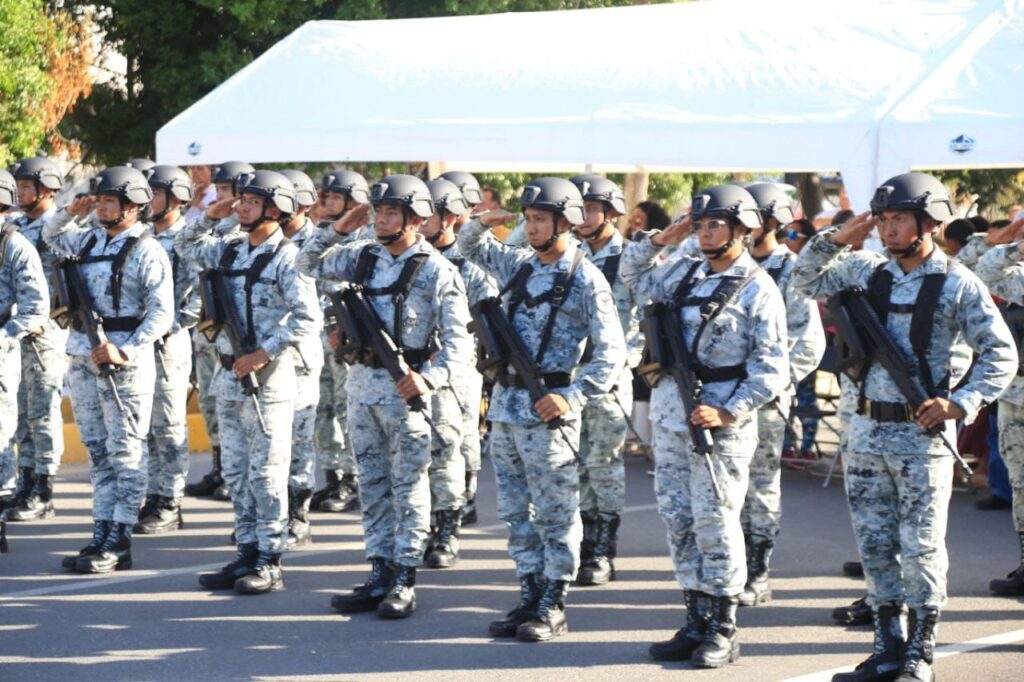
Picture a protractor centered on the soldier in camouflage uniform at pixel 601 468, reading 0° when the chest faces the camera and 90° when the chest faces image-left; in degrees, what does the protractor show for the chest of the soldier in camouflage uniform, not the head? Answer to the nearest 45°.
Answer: approximately 45°

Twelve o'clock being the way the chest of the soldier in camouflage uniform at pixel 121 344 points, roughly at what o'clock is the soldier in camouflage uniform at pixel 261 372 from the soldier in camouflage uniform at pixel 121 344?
the soldier in camouflage uniform at pixel 261 372 is roughly at 9 o'clock from the soldier in camouflage uniform at pixel 121 344.

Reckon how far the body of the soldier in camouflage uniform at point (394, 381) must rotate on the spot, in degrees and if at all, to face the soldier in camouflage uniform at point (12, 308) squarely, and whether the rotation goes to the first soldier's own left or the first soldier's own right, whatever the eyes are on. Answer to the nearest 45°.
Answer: approximately 90° to the first soldier's own right

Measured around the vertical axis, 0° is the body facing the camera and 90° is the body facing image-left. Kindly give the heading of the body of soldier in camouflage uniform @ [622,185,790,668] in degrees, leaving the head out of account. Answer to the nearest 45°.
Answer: approximately 45°

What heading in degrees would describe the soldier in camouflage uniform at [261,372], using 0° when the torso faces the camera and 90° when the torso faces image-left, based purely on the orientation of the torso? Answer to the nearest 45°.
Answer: approximately 45°

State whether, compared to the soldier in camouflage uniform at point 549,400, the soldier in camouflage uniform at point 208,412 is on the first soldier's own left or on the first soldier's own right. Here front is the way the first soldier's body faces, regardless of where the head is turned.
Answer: on the first soldier's own right

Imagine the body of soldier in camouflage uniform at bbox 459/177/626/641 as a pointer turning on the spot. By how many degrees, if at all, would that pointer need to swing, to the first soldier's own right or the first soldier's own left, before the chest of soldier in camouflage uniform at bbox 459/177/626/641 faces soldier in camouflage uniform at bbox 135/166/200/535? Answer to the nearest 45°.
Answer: approximately 90° to the first soldier's own right

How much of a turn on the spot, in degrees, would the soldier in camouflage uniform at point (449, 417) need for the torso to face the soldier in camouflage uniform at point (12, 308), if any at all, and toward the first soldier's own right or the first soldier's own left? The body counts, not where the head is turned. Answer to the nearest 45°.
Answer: approximately 45° to the first soldier's own right

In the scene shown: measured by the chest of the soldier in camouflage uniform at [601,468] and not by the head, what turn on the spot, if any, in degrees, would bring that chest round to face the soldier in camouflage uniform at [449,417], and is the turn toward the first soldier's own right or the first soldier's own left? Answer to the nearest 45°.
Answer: approximately 45° to the first soldier's own right

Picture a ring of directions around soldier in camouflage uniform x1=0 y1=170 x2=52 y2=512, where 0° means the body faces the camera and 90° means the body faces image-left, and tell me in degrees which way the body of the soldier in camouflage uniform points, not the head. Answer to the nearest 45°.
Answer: approximately 45°

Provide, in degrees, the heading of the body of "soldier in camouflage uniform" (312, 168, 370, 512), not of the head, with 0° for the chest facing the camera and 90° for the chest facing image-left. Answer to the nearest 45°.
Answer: approximately 45°

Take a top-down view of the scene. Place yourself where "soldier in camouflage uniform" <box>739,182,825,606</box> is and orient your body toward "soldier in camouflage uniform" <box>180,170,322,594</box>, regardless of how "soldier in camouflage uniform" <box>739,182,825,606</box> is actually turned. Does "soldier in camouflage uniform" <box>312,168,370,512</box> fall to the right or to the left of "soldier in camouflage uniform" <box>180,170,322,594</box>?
right
